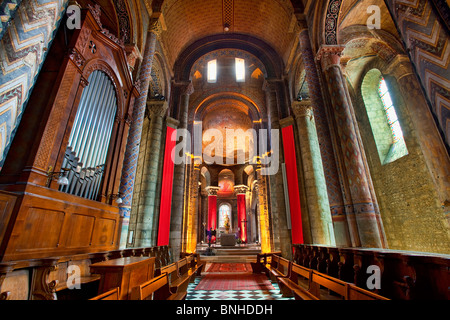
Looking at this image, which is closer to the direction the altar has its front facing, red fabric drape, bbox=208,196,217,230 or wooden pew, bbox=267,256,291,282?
the wooden pew

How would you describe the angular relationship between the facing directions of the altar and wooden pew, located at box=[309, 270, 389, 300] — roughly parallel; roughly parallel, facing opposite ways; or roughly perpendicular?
roughly perpendicular

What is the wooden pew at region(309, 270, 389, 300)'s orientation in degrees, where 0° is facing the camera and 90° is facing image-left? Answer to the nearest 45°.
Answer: approximately 45°

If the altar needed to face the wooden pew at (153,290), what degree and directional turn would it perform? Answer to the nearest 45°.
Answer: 0° — it already faces it

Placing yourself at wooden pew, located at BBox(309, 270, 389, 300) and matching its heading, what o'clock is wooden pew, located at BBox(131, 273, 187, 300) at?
wooden pew, located at BBox(131, 273, 187, 300) is roughly at 1 o'clock from wooden pew, located at BBox(309, 270, 389, 300).

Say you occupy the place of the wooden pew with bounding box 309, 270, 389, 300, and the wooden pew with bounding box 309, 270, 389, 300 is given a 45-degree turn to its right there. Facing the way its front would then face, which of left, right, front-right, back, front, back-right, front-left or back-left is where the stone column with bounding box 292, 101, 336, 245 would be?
right

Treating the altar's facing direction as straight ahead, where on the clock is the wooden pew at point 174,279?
The wooden pew is roughly at 12 o'clock from the altar.

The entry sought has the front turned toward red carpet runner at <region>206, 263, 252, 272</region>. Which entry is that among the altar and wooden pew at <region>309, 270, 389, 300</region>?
the altar

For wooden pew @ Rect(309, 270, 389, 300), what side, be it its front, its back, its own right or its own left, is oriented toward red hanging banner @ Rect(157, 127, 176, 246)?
right

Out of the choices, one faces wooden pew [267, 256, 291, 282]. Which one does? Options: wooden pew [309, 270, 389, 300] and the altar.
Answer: the altar

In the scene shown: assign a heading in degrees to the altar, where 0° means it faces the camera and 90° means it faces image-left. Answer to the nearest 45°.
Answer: approximately 0°

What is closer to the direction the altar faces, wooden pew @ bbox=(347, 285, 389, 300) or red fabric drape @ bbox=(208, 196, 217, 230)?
the wooden pew
